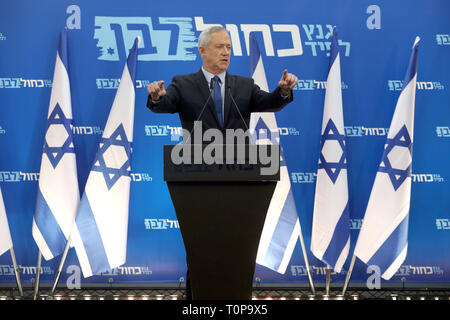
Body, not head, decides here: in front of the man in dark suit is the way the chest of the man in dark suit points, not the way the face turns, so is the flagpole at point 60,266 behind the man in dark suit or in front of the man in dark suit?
behind

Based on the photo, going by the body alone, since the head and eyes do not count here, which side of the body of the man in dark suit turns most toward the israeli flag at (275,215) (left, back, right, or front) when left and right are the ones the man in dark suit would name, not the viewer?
back

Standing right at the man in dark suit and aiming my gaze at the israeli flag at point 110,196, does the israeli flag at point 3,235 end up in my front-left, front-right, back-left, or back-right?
front-left

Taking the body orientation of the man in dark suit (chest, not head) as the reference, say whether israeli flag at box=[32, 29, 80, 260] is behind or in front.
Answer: behind

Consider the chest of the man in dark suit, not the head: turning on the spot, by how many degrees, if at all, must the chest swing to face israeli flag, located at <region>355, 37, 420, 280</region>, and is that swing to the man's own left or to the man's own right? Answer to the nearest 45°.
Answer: approximately 135° to the man's own left

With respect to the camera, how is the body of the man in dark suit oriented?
toward the camera
